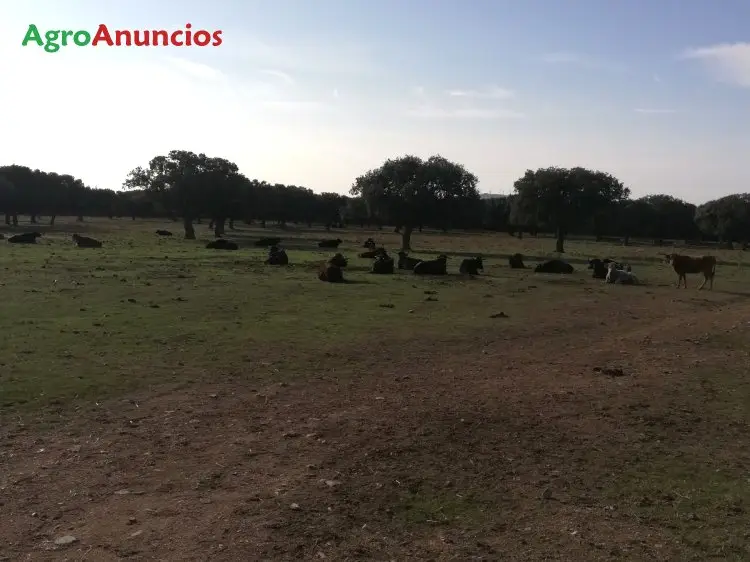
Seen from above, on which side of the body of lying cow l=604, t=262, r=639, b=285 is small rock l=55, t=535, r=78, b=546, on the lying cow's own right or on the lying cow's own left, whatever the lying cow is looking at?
on the lying cow's own left

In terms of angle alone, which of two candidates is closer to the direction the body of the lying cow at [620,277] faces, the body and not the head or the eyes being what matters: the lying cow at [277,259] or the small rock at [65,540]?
the lying cow

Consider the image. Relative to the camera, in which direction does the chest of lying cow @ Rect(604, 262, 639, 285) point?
to the viewer's left

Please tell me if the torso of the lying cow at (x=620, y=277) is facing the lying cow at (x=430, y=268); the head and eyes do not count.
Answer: yes

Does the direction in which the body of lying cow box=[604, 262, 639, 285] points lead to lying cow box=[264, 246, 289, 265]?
yes

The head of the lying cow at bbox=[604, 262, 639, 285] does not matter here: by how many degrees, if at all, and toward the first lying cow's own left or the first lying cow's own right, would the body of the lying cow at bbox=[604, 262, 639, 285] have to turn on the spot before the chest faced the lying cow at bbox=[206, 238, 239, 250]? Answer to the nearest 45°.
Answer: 0° — it already faces it
